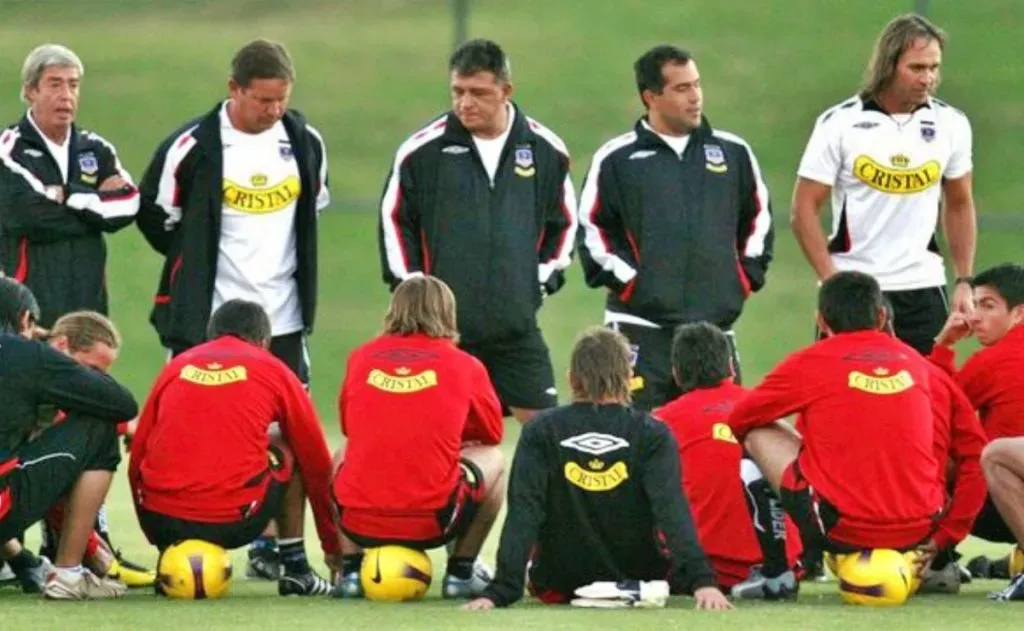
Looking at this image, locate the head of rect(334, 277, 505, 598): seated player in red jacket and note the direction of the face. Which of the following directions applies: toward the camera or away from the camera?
away from the camera

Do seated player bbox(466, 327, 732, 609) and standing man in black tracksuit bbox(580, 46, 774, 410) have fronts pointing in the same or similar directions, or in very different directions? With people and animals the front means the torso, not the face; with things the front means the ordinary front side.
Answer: very different directions

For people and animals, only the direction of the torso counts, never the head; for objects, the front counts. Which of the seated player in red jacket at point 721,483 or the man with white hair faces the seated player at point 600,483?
the man with white hair

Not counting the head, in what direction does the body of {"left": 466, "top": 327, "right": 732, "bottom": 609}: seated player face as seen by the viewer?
away from the camera

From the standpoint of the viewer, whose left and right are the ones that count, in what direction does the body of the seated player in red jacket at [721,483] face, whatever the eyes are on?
facing away from the viewer and to the right of the viewer

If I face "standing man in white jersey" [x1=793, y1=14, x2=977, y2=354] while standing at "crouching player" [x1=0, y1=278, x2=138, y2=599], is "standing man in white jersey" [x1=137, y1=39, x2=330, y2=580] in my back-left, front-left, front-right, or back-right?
front-left

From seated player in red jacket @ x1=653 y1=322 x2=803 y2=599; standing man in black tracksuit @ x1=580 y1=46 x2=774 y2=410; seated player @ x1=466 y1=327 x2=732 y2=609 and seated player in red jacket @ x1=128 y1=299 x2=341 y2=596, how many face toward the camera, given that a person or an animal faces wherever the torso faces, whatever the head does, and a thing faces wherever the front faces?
1

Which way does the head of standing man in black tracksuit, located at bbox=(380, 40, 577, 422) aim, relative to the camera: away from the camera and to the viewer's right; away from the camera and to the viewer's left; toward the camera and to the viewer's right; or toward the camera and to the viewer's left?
toward the camera and to the viewer's left

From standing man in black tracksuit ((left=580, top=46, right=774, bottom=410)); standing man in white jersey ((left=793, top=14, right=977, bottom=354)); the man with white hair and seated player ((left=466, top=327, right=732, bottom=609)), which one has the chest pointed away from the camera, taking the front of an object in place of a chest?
the seated player

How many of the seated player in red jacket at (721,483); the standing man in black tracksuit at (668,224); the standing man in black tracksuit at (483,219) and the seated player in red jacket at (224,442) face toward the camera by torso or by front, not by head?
2

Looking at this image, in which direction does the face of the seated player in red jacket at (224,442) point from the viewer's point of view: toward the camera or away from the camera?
away from the camera

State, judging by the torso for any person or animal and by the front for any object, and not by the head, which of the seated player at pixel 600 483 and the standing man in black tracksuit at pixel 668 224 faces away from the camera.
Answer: the seated player

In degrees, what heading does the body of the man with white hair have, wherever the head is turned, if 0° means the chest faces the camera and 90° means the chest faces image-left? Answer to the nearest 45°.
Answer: approximately 315°

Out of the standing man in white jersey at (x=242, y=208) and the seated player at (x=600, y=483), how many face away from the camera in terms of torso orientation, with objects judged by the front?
1

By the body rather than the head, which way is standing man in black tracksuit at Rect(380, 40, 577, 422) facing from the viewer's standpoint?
toward the camera

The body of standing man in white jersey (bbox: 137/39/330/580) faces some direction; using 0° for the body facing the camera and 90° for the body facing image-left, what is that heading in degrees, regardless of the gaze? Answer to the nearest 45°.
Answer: approximately 315°

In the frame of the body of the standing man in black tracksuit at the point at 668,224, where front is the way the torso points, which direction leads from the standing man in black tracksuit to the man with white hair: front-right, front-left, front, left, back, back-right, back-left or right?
right

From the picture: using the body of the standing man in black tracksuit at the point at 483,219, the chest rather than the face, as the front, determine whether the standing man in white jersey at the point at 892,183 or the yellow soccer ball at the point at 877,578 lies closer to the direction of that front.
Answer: the yellow soccer ball

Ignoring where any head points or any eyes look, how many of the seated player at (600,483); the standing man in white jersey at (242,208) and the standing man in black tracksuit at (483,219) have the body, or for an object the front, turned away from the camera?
1

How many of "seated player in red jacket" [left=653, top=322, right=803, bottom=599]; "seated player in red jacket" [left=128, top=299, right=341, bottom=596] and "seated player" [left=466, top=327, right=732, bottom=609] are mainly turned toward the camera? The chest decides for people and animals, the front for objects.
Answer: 0
